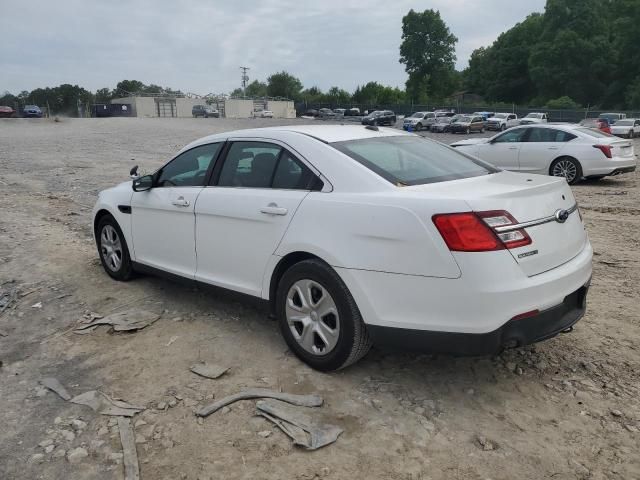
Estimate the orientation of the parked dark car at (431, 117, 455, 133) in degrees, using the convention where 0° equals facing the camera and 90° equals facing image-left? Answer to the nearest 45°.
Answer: approximately 45°

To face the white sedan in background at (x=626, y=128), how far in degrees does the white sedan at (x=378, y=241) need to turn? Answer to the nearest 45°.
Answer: approximately 90° to its right

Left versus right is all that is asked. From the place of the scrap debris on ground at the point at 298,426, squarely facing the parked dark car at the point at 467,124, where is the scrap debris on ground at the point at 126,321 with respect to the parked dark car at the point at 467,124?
left

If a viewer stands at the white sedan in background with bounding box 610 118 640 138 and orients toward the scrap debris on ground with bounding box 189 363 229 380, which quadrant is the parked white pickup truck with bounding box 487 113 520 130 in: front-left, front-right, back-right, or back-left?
back-right

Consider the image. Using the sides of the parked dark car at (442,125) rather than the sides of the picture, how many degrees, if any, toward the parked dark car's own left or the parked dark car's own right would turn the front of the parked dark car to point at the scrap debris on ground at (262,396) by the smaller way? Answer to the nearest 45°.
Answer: approximately 45° to the parked dark car's own left

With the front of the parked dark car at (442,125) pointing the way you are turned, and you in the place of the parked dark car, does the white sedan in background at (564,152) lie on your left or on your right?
on your left

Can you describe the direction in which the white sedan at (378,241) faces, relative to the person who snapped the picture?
facing away from the viewer and to the left of the viewer
